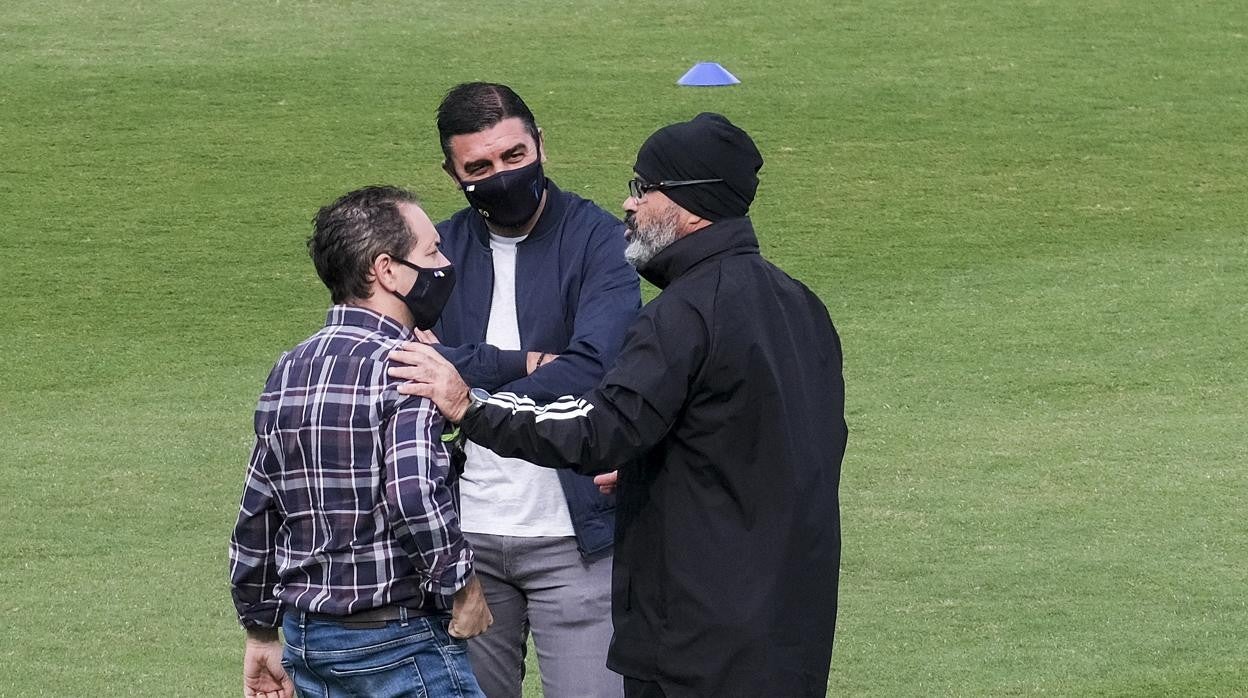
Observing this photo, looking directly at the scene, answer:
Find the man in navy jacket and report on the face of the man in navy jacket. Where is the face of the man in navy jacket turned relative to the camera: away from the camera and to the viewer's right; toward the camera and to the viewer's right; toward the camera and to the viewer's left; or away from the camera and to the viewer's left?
toward the camera and to the viewer's right

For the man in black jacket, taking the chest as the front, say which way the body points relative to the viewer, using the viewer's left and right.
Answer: facing away from the viewer and to the left of the viewer

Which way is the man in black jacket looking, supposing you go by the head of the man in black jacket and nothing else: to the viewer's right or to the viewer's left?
to the viewer's left

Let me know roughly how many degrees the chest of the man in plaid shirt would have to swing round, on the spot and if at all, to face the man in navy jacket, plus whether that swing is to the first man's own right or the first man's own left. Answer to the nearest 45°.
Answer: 0° — they already face them

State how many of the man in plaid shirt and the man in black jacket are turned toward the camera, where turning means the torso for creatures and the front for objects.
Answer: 0

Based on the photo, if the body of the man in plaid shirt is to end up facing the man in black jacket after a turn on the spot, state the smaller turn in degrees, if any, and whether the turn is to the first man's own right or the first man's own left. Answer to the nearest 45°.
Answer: approximately 45° to the first man's own right

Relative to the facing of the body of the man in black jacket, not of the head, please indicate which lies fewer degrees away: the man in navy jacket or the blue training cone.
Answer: the man in navy jacket

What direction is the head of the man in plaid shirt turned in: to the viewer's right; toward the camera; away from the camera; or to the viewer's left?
to the viewer's right

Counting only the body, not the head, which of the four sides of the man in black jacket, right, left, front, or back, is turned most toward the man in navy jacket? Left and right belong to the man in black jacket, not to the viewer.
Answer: front

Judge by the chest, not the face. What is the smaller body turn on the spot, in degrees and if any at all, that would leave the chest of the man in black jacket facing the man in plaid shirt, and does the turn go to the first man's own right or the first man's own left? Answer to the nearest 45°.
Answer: approximately 45° to the first man's own left

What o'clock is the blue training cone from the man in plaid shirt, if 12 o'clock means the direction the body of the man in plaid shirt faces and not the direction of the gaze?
The blue training cone is roughly at 11 o'clock from the man in plaid shirt.

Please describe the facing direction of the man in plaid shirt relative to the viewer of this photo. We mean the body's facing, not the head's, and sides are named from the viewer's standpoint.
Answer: facing away from the viewer and to the right of the viewer
